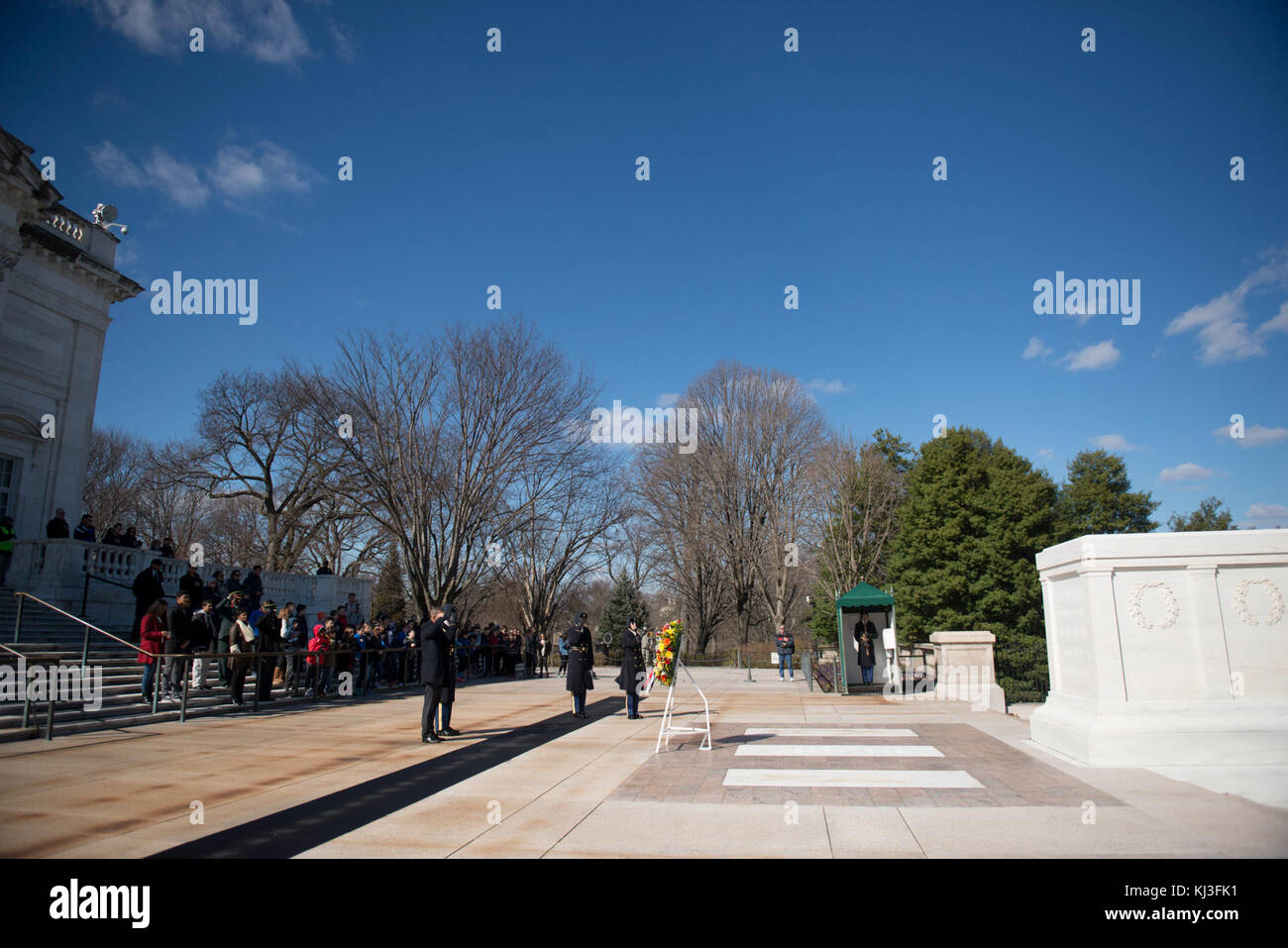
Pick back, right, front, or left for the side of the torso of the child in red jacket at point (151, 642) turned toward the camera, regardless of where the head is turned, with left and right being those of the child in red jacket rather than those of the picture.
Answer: right

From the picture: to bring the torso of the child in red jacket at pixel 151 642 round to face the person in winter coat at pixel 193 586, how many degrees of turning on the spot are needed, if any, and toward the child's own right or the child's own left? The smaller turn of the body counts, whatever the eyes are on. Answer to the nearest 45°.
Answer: approximately 90° to the child's own left

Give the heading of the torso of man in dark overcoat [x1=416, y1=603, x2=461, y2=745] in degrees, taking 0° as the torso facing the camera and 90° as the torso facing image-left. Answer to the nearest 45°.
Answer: approximately 270°

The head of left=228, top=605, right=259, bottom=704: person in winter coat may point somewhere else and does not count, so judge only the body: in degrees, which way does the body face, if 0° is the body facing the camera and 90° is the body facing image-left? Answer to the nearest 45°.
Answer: approximately 315°

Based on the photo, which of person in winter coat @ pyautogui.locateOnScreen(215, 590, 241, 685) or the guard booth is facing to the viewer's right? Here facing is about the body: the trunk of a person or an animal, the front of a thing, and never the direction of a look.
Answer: the person in winter coat

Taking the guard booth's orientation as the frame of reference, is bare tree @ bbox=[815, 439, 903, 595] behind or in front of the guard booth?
behind

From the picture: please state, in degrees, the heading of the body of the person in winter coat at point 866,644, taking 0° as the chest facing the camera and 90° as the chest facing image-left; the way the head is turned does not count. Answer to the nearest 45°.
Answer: approximately 0°

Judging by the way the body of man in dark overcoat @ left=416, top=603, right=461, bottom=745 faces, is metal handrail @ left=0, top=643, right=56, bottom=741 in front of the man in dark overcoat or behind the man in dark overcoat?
behind

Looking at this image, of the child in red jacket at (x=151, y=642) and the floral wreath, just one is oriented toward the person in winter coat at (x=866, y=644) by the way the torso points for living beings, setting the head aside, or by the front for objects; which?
the child in red jacket

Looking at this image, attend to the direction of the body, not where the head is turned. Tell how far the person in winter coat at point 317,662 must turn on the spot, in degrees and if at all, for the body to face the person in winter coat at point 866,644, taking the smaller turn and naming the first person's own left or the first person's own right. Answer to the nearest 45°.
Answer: approximately 45° to the first person's own left
